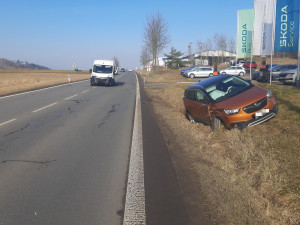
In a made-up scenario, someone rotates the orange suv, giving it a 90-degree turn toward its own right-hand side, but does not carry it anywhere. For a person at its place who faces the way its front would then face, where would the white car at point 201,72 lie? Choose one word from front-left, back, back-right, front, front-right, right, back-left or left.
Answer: back-right

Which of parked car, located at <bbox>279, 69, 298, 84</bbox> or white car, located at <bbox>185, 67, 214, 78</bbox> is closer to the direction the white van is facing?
the parked car

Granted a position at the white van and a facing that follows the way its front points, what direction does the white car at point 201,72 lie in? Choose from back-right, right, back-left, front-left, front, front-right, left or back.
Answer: back-left

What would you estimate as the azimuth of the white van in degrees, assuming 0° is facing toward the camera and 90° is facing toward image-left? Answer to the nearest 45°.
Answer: approximately 0°

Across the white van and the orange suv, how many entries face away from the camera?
0

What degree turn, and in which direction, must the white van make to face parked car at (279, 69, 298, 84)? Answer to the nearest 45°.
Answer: approximately 45° to its left

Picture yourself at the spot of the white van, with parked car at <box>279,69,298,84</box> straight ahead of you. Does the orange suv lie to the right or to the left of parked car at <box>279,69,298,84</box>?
right

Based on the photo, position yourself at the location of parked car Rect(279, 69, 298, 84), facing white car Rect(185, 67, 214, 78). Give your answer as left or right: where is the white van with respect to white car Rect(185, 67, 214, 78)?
left

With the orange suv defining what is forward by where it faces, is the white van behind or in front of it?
behind

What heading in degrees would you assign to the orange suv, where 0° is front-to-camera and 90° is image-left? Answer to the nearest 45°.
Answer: approximately 315°
